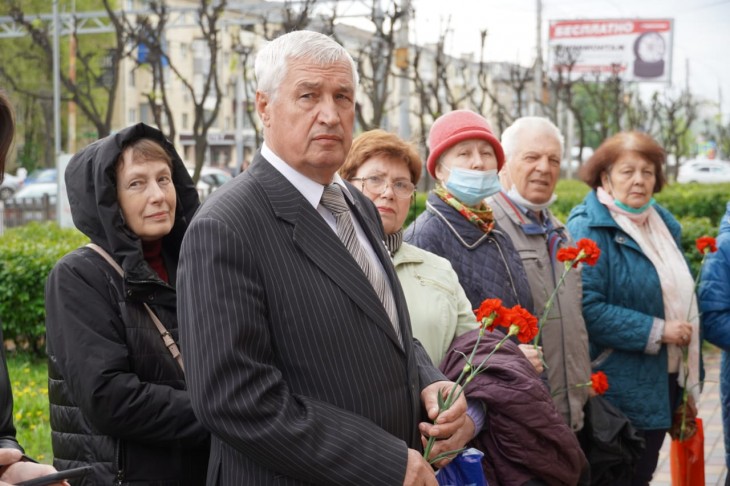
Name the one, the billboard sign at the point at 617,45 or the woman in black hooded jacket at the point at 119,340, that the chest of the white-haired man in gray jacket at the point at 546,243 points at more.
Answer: the woman in black hooded jacket

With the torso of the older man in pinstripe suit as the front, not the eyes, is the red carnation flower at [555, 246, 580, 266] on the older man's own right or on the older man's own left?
on the older man's own left

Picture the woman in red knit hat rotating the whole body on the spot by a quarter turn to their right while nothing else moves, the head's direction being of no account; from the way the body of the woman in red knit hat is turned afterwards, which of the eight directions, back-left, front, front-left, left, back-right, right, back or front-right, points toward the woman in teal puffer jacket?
back

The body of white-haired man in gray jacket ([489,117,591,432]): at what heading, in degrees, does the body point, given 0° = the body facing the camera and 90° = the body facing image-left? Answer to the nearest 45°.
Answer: approximately 315°

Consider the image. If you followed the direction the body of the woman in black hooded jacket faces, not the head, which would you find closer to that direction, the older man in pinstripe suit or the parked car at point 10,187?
the older man in pinstripe suit

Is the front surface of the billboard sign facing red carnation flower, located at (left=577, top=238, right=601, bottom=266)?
yes

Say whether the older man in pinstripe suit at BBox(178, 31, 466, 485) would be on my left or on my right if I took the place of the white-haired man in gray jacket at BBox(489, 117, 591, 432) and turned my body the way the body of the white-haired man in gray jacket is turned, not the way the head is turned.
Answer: on my right

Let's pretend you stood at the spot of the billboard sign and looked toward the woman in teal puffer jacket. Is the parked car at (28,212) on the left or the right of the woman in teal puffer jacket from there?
right

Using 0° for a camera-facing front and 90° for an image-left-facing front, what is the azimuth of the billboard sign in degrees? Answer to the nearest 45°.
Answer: approximately 0°

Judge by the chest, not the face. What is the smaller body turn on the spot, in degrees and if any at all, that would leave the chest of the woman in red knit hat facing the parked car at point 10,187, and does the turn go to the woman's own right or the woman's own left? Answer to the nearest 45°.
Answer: approximately 180°

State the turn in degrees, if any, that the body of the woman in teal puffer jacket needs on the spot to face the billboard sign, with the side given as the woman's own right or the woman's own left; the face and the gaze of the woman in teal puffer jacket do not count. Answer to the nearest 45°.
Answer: approximately 135° to the woman's own left

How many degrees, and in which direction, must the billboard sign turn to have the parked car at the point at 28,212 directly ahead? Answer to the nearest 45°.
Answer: approximately 45° to its right
